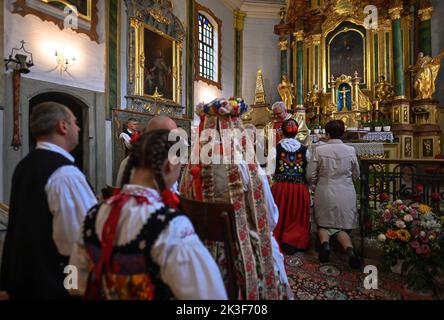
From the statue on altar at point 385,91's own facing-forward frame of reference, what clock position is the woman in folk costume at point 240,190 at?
The woman in folk costume is roughly at 12 o'clock from the statue on altar.

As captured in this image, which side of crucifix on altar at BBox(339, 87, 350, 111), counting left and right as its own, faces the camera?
front

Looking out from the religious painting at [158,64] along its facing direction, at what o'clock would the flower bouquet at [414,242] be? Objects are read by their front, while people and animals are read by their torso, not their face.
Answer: The flower bouquet is roughly at 1 o'clock from the religious painting.

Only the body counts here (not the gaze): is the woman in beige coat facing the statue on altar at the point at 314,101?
yes

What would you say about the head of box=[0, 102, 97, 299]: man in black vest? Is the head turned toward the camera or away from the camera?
away from the camera

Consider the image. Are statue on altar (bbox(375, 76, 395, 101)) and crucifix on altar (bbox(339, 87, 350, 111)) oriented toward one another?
no

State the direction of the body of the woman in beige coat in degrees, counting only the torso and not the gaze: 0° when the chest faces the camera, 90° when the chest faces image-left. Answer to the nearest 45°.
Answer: approximately 180°

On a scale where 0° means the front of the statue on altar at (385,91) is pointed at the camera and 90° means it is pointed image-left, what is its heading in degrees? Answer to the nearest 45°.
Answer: approximately 0°

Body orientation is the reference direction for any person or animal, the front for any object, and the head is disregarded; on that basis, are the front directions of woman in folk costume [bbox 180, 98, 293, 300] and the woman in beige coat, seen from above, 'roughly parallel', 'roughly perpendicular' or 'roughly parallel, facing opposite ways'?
roughly parallel

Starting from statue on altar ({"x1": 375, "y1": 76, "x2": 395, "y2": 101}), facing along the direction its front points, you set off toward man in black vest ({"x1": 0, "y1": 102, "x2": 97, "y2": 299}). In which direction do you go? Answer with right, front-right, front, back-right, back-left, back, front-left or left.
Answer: front
